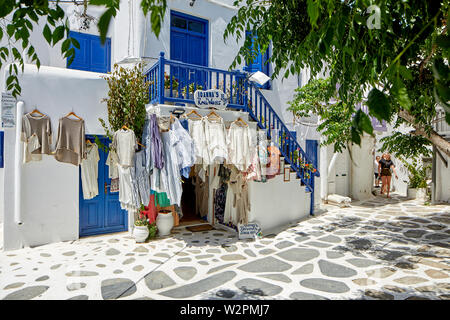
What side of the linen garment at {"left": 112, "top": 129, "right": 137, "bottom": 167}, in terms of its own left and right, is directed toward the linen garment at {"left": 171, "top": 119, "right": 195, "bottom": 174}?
left

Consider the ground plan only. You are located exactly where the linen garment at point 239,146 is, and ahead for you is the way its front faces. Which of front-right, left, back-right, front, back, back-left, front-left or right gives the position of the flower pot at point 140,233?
right

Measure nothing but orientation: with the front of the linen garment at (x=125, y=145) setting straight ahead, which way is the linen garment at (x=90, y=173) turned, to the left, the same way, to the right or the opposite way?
the same way

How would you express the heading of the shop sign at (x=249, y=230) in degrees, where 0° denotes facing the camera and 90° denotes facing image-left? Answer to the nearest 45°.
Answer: approximately 0°

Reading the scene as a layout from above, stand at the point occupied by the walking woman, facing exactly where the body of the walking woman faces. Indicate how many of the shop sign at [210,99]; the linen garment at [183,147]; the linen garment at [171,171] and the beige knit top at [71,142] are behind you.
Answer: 0

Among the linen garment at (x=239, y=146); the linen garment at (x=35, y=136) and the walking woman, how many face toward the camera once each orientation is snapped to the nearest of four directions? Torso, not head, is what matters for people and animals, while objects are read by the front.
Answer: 3

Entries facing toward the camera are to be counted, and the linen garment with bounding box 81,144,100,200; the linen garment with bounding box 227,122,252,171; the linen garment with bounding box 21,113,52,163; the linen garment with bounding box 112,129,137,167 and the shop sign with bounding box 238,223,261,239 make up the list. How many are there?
5

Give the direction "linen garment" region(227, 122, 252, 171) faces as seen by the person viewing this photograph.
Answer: facing the viewer

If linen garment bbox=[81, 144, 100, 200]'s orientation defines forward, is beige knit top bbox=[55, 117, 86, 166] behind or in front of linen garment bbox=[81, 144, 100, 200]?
in front

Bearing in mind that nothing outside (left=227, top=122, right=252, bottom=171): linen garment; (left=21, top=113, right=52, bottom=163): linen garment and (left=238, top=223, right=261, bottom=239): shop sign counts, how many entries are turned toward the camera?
3

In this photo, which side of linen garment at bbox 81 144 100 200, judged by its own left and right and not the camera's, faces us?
front
